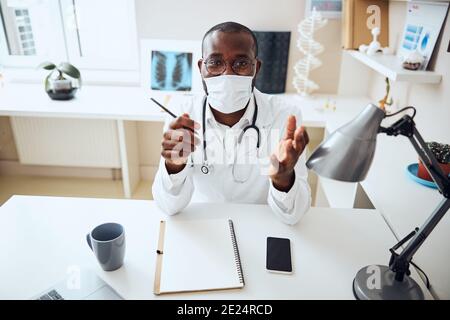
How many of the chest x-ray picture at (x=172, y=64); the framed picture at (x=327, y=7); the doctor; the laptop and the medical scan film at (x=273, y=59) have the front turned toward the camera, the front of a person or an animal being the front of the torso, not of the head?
4

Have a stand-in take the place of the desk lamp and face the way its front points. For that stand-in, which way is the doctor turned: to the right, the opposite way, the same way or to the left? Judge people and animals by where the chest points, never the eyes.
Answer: to the left

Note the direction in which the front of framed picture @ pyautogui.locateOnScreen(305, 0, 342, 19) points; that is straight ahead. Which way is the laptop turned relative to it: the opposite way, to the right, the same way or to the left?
the opposite way

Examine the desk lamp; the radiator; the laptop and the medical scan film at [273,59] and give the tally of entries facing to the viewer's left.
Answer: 1

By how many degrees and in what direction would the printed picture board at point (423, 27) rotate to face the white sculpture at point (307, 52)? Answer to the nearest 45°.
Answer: approximately 90° to its right

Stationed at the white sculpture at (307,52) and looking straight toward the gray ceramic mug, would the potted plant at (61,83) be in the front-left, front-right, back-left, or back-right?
front-right

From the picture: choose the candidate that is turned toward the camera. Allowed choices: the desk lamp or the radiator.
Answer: the radiator

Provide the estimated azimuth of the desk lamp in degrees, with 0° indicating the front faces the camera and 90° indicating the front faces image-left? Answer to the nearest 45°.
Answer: approximately 90°

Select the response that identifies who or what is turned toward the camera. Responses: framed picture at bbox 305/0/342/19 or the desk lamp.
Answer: the framed picture

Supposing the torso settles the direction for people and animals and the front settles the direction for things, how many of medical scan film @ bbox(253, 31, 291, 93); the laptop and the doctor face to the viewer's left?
0

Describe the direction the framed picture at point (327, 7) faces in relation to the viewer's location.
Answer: facing the viewer

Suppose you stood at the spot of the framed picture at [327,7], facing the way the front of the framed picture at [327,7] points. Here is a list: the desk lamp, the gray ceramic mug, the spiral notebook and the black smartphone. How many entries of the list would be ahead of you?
4

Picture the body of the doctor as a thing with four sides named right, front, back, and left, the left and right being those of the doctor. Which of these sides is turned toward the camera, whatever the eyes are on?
front

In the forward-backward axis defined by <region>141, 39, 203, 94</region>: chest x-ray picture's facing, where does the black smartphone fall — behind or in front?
in front

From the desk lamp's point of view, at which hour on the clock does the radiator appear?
The radiator is roughly at 1 o'clock from the desk lamp.

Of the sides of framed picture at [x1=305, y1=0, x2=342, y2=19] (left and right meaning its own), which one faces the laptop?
front

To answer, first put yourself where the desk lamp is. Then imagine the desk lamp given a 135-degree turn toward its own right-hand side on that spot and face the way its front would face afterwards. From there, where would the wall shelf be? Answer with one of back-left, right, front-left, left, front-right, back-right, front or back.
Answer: front-left

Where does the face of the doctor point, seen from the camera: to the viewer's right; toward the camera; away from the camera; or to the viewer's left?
toward the camera

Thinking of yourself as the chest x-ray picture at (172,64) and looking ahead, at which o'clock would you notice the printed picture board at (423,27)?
the printed picture board at (423,27) is roughly at 10 o'clock from the chest x-ray picture at (172,64).

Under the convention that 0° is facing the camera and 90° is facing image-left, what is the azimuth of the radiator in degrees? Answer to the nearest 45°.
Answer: approximately 0°
